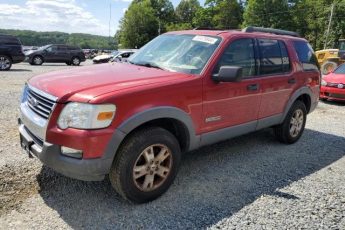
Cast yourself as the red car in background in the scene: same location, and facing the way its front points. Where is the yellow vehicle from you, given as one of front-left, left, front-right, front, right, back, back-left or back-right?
back-right

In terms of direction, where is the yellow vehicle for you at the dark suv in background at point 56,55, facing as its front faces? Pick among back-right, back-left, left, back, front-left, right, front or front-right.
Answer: back-left

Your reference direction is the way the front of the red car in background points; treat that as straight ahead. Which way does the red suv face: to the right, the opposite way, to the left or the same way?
the same way

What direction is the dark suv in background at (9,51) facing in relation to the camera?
to the viewer's left

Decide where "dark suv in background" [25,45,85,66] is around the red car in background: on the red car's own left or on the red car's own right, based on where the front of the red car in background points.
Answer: on the red car's own right

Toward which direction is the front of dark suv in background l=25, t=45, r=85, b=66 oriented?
to the viewer's left

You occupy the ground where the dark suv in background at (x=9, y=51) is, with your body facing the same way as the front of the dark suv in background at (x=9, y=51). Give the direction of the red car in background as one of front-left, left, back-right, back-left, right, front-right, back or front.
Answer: back-left

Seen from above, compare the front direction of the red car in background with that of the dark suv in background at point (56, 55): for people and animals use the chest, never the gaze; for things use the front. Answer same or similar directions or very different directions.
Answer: same or similar directions

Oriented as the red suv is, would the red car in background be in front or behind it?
behind

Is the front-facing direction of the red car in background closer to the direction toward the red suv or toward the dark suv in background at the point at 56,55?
the red suv

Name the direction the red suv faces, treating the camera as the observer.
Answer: facing the viewer and to the left of the viewer

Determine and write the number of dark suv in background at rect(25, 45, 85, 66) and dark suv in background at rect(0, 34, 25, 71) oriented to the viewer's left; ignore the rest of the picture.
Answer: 2

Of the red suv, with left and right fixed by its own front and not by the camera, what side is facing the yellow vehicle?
back

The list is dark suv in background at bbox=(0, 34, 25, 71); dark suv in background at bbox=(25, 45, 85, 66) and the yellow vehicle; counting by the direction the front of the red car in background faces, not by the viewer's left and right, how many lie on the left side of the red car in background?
0

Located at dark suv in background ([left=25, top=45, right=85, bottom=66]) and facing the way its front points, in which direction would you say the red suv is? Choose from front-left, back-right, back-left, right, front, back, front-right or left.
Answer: left

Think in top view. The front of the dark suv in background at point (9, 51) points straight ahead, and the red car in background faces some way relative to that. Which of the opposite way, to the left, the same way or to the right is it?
the same way
